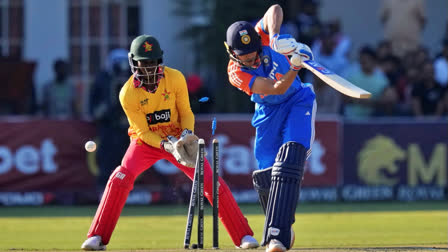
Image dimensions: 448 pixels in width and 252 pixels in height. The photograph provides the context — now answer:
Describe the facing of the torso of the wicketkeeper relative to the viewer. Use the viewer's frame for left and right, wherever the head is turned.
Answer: facing the viewer

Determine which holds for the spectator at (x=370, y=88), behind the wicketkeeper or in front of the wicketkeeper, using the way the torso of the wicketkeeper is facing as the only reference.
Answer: behind

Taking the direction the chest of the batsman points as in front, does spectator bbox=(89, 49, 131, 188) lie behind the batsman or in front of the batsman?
behind

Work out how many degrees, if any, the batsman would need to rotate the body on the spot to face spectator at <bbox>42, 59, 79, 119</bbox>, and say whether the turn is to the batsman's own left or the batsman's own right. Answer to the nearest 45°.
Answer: approximately 135° to the batsman's own right

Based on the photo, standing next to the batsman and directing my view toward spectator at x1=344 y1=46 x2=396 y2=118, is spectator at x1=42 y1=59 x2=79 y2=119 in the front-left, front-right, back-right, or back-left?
front-left

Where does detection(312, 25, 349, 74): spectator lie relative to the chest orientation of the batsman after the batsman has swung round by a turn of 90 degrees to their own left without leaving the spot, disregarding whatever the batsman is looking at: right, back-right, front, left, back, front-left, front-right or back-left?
left

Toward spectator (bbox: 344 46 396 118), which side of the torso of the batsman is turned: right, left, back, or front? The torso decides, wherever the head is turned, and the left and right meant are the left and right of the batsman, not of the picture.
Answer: back

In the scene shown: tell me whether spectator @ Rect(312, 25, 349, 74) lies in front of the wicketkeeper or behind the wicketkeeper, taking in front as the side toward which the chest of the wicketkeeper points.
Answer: behind
